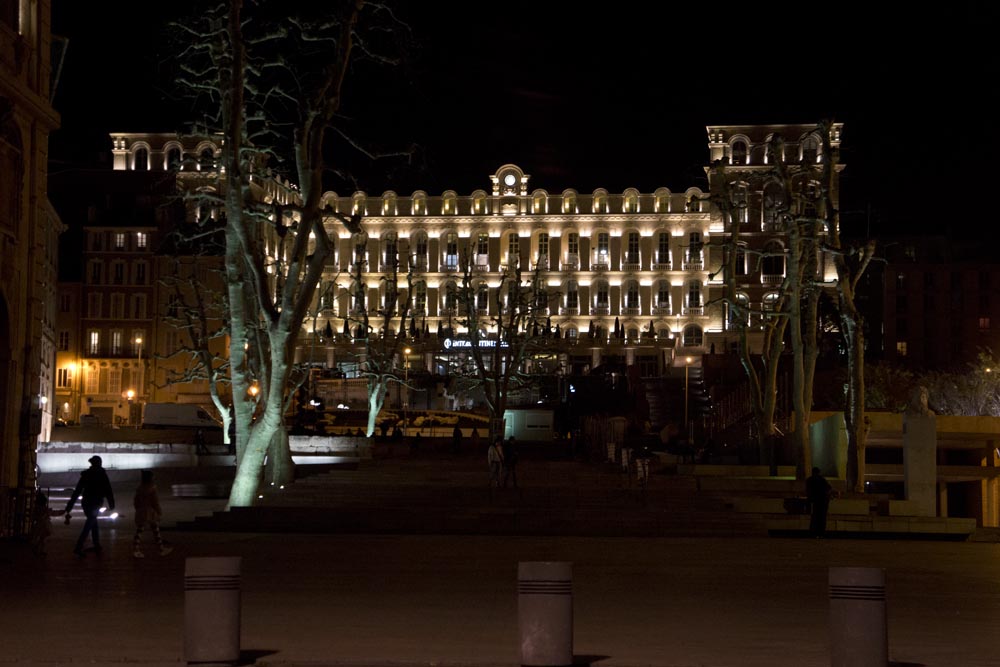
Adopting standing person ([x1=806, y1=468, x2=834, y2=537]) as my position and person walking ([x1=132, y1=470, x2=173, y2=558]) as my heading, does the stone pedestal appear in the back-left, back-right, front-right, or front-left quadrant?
back-right

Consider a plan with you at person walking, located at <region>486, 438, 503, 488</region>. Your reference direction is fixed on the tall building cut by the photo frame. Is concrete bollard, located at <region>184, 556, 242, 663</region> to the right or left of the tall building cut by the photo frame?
left

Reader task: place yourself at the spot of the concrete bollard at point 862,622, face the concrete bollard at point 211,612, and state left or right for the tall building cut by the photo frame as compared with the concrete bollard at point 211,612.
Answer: right

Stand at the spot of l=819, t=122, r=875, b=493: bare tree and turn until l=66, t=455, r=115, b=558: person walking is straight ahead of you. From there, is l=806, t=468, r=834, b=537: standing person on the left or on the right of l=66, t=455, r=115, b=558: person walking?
left

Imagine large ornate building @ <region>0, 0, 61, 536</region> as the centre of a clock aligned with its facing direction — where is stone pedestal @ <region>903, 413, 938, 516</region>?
The stone pedestal is roughly at 12 o'clock from the large ornate building.

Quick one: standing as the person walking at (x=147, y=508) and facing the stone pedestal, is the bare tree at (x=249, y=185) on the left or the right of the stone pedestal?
left

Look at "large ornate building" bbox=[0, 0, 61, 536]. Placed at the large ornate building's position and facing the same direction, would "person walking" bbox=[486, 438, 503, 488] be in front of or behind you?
in front
